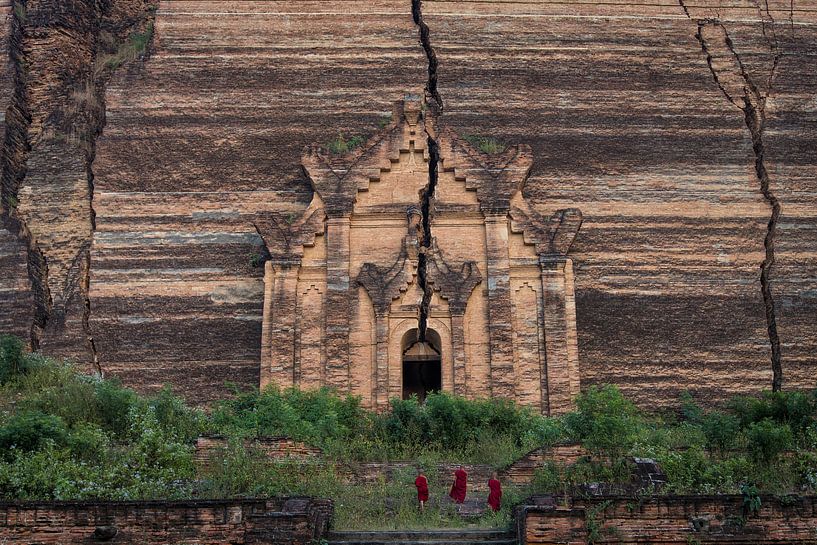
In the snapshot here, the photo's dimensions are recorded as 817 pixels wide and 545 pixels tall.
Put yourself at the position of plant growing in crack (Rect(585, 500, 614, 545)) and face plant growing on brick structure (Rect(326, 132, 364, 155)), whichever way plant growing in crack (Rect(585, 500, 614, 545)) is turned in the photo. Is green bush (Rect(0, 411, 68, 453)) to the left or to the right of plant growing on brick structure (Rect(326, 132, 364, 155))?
left

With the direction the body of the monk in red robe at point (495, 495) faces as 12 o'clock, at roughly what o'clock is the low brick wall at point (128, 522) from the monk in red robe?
The low brick wall is roughly at 8 o'clock from the monk in red robe.

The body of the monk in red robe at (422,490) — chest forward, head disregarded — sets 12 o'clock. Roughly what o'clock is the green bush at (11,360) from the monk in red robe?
The green bush is roughly at 10 o'clock from the monk in red robe.

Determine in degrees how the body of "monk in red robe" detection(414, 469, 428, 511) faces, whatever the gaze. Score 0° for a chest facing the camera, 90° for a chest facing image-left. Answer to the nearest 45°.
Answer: approximately 180°

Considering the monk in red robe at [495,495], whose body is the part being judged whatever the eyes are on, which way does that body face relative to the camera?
away from the camera

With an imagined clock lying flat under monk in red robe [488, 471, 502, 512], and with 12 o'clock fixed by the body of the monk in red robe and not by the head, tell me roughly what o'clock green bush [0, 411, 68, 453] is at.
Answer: The green bush is roughly at 9 o'clock from the monk in red robe.

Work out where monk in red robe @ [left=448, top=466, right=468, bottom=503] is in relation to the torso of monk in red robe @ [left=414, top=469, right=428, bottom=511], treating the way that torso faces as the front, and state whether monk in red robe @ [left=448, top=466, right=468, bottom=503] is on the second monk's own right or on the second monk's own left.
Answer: on the second monk's own right

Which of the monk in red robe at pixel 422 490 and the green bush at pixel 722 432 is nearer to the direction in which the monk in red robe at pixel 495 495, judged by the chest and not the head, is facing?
the green bush

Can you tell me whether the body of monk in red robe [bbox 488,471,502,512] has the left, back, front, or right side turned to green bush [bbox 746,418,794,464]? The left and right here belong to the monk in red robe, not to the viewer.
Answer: right
